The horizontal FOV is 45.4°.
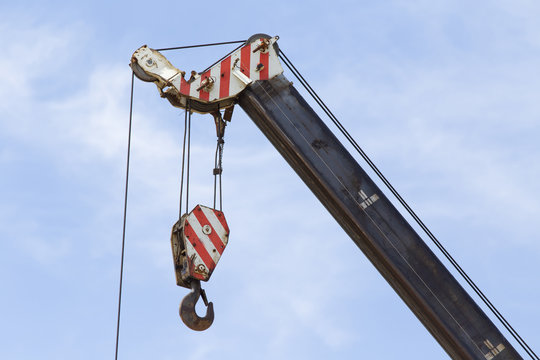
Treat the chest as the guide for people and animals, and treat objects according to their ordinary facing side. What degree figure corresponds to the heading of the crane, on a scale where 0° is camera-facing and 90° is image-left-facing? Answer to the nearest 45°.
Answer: approximately 90°
